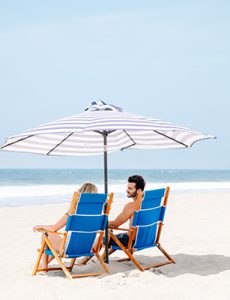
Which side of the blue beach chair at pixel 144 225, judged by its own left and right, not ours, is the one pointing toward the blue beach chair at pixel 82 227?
left

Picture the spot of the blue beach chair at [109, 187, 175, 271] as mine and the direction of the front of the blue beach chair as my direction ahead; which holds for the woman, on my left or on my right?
on my left

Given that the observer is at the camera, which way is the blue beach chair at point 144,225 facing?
facing away from the viewer and to the left of the viewer

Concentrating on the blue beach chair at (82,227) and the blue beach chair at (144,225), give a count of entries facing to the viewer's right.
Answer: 0

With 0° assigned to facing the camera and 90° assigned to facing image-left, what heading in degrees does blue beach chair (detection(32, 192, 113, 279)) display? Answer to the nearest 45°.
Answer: approximately 135°

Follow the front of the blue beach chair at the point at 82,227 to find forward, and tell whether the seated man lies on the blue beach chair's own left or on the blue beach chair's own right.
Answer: on the blue beach chair's own right
